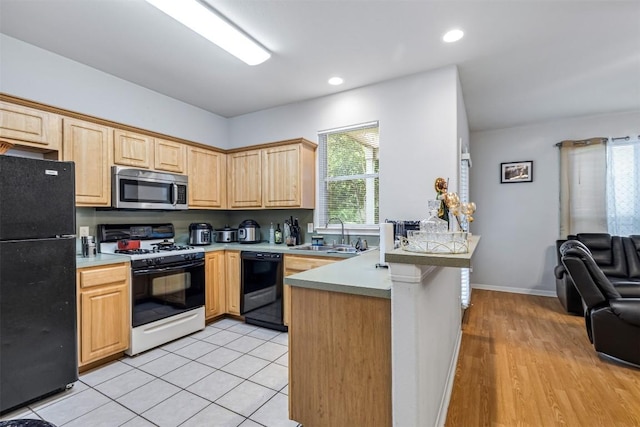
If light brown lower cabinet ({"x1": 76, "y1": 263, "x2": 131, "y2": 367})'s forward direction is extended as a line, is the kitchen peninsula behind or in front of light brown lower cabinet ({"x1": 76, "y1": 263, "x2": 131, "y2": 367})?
in front

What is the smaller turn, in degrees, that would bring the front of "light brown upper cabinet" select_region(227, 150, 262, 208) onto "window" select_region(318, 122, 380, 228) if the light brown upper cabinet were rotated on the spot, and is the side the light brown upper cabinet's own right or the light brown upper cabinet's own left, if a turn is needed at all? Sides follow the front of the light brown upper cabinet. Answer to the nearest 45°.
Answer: approximately 90° to the light brown upper cabinet's own left

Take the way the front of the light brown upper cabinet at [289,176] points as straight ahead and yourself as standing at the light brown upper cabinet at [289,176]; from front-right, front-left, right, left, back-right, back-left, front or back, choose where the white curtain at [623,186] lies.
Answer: back-left

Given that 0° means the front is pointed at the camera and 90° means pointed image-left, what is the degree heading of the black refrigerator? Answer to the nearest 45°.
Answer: approximately 315°

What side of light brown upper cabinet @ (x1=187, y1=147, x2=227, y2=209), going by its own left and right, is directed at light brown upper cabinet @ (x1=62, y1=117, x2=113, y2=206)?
right

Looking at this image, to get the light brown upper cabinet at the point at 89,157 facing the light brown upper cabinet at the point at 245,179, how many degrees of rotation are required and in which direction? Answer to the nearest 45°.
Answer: approximately 45° to its left

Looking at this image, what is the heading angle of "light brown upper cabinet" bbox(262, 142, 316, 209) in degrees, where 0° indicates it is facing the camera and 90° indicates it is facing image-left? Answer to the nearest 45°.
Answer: approximately 45°

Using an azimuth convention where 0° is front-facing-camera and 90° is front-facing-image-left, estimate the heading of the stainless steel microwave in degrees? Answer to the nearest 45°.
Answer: approximately 315°

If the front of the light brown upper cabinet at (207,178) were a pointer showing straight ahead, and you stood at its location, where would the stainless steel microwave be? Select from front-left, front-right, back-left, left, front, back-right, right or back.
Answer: right
